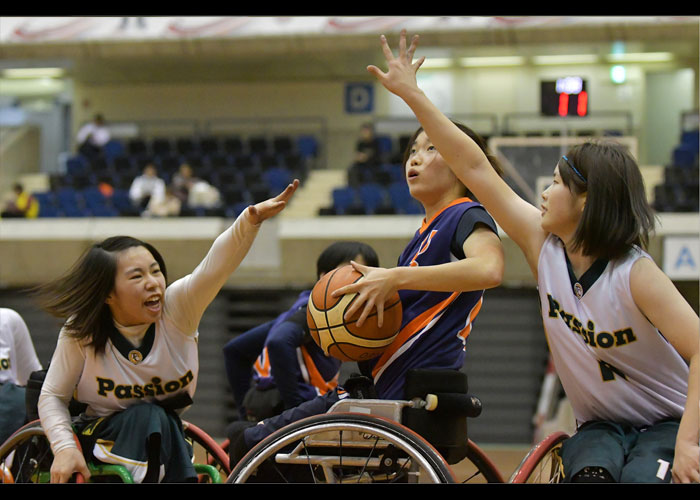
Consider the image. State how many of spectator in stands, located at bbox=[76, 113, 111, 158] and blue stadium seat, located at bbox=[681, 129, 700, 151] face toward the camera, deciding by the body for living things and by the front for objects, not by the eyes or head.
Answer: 2

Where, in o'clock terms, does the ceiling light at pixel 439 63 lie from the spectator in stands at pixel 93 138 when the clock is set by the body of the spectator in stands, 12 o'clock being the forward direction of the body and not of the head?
The ceiling light is roughly at 9 o'clock from the spectator in stands.

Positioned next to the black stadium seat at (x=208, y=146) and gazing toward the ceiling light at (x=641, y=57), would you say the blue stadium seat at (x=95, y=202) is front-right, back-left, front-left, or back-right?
back-right

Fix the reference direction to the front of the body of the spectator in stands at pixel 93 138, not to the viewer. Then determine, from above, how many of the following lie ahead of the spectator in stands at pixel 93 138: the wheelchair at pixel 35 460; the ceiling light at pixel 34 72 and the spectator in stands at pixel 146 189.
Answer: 2

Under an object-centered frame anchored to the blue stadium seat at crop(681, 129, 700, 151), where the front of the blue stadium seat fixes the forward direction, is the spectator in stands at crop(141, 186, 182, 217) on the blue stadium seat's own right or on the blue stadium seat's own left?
on the blue stadium seat's own right

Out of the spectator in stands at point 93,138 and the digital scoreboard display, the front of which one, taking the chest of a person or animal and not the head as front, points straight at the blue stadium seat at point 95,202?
the spectator in stands

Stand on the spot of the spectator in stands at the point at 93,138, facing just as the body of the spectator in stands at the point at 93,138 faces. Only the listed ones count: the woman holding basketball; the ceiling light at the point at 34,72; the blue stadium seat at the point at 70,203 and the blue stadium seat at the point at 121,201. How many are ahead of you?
3

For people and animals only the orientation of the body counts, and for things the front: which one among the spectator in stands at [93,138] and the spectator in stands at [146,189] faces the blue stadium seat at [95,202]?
the spectator in stands at [93,138]

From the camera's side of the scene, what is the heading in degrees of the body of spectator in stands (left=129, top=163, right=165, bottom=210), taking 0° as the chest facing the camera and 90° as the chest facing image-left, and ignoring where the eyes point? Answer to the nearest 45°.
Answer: approximately 0°

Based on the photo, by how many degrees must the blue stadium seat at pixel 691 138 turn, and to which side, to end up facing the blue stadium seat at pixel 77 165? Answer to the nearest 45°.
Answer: approximately 90° to its right

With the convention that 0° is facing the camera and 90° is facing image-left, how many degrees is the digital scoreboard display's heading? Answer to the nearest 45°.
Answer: approximately 0°

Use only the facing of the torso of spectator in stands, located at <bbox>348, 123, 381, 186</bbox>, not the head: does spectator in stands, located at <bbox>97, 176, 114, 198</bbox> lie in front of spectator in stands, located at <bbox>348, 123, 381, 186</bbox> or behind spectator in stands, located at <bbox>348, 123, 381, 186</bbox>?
in front

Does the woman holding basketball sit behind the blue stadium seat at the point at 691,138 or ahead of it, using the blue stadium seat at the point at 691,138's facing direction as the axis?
ahead

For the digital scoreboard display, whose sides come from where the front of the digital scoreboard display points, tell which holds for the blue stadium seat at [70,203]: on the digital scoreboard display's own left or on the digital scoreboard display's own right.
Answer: on the digital scoreboard display's own right
